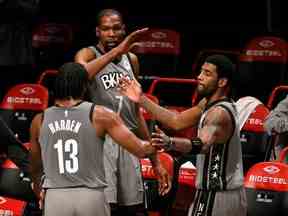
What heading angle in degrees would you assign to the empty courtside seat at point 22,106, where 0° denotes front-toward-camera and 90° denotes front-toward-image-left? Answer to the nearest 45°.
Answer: approximately 0°

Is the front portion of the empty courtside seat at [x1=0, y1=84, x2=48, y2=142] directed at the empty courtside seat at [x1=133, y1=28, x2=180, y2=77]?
no

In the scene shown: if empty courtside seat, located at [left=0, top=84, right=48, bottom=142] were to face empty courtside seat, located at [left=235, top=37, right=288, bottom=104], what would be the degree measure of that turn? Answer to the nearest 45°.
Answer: approximately 90° to its left

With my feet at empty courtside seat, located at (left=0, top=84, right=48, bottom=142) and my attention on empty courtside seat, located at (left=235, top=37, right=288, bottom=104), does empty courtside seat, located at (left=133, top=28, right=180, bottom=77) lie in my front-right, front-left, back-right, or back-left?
front-left

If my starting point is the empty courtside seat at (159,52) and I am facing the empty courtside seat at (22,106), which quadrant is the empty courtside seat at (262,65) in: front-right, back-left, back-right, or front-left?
back-left

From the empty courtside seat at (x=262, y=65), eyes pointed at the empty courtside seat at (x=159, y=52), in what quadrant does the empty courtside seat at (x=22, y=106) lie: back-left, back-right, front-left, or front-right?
front-left
